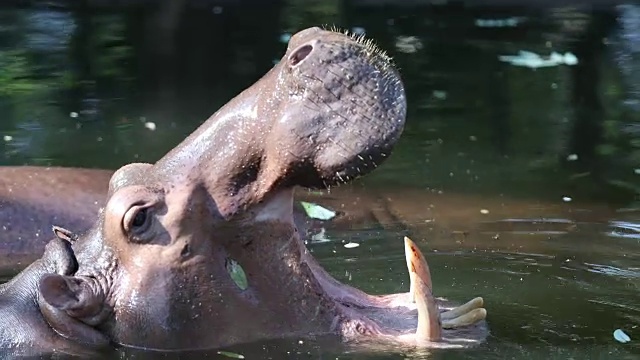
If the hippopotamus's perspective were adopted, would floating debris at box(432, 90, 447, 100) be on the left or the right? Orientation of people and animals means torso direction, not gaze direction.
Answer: on its left

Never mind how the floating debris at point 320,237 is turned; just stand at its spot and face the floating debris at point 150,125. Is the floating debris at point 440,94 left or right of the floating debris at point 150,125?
right

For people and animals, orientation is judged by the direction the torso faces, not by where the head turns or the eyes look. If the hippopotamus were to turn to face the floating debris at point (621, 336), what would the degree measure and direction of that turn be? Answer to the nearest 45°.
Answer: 0° — it already faces it

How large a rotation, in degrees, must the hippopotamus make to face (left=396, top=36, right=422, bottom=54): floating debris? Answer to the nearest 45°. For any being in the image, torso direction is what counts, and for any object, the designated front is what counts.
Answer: approximately 90° to its left

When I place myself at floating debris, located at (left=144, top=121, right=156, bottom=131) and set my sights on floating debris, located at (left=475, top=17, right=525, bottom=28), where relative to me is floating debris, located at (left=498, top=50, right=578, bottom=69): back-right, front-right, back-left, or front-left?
front-right

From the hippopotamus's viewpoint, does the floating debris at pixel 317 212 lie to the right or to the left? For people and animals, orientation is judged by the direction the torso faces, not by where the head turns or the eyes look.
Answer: on its left

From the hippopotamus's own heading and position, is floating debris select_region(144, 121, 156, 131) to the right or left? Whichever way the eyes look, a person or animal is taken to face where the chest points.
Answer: on its left

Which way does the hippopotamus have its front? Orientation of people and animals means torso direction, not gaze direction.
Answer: to the viewer's right

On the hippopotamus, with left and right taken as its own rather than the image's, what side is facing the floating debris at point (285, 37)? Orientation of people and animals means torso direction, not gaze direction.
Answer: left
